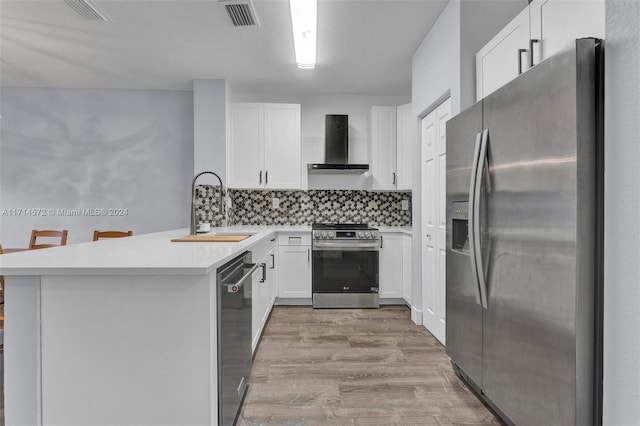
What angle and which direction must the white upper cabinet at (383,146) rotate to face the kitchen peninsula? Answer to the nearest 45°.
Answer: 0° — it already faces it

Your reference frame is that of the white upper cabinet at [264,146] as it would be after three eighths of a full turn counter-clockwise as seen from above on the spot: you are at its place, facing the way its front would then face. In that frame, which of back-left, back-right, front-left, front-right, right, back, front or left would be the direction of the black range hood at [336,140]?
front-right

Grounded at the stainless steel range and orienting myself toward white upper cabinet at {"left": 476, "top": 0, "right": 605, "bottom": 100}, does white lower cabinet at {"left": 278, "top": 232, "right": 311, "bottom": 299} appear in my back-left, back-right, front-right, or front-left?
back-right

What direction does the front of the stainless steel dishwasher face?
to the viewer's right

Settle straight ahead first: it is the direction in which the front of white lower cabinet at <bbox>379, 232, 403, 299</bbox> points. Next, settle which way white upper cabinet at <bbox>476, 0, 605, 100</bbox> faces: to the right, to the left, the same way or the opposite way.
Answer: to the right

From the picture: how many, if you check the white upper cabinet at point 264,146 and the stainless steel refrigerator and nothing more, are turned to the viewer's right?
0

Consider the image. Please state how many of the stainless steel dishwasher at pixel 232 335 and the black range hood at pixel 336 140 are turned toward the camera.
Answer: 1

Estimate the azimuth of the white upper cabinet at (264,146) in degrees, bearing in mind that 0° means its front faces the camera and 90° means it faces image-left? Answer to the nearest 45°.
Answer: approximately 0°
